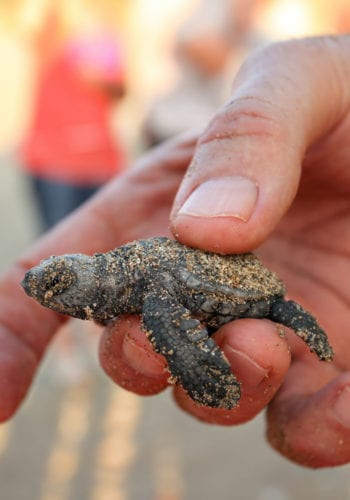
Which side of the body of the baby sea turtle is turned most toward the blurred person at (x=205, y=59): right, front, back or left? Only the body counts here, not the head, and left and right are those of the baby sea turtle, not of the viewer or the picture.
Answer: right

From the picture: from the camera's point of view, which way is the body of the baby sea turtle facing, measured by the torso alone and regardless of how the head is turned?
to the viewer's left
